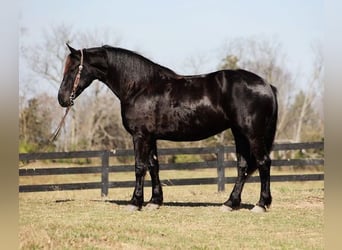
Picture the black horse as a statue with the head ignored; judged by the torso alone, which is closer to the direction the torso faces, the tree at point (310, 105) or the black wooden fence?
the black wooden fence

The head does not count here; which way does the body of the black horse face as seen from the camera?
to the viewer's left

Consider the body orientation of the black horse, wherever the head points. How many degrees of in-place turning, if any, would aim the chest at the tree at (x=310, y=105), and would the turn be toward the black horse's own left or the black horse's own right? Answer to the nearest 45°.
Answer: approximately 135° to the black horse's own right

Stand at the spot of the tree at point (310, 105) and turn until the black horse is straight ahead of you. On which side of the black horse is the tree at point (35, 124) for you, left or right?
right

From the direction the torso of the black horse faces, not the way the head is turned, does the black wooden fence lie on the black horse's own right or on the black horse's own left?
on the black horse's own right

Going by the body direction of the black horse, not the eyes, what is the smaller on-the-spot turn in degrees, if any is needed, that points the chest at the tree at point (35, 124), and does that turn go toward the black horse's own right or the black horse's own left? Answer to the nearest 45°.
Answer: approximately 45° to the black horse's own right
